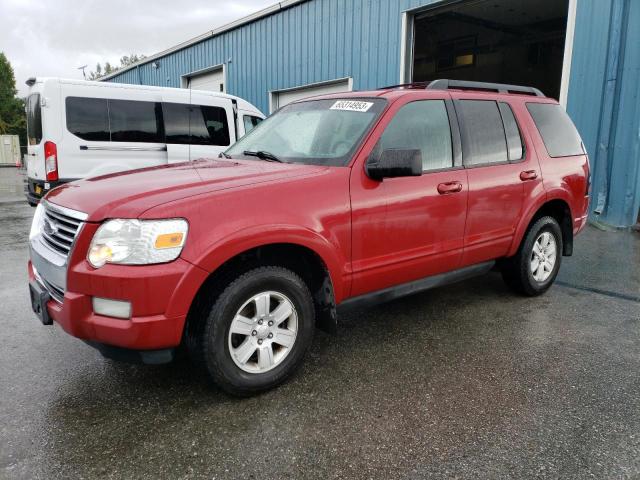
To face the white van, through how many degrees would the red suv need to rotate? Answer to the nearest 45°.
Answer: approximately 90° to its right

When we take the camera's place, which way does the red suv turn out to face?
facing the viewer and to the left of the viewer

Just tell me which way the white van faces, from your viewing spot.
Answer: facing away from the viewer and to the right of the viewer

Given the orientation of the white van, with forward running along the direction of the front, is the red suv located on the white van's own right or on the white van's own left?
on the white van's own right

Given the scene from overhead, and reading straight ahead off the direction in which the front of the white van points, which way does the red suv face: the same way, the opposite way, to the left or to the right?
the opposite way
